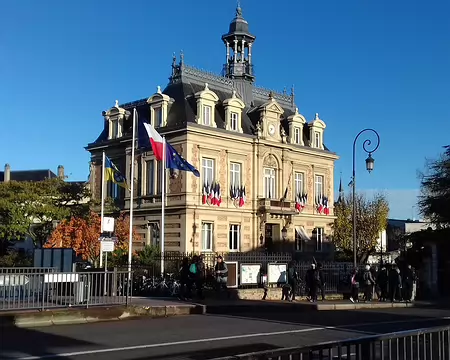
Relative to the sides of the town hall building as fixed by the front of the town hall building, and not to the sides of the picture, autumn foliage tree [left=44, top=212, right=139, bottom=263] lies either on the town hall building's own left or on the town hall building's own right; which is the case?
on the town hall building's own right

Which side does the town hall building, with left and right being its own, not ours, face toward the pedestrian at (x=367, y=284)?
front

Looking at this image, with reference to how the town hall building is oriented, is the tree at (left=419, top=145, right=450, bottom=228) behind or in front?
in front

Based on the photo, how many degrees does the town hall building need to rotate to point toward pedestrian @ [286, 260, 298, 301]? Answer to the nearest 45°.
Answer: approximately 45° to its right

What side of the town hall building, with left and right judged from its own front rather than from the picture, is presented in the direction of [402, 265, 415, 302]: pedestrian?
front

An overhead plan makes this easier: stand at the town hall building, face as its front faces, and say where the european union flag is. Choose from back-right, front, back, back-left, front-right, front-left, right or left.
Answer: front-right

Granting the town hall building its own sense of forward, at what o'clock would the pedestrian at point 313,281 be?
The pedestrian is roughly at 1 o'clock from the town hall building.

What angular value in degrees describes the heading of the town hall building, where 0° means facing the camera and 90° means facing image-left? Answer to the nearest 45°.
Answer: approximately 315°

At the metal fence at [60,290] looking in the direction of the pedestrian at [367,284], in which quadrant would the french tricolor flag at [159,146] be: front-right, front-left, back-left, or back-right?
front-left

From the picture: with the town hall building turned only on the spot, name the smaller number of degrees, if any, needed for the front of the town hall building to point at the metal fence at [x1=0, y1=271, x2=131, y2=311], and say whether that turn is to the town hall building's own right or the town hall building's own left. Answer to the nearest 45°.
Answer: approximately 45° to the town hall building's own right

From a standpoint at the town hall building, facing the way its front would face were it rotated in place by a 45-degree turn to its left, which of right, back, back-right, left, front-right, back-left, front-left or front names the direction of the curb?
right

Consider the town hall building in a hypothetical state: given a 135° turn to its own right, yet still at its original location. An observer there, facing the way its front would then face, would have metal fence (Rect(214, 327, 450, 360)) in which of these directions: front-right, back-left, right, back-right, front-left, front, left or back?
left

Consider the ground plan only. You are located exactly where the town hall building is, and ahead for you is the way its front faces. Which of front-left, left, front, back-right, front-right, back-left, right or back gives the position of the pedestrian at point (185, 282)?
front-right
